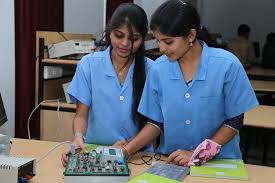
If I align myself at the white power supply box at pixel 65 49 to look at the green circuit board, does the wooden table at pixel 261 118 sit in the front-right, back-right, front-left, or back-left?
front-left

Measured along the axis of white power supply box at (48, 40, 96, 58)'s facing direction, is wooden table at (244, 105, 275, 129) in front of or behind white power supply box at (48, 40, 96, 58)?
in front

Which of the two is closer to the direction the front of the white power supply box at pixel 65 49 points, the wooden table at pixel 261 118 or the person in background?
the wooden table

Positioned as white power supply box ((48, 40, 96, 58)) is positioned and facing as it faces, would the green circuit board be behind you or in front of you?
in front

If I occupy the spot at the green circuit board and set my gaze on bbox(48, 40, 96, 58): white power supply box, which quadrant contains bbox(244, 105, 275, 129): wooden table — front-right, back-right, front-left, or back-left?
front-right

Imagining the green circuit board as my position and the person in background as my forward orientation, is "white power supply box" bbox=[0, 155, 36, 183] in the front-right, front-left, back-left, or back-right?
back-left

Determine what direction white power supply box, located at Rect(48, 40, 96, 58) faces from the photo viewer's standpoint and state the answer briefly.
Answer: facing the viewer and to the right of the viewer

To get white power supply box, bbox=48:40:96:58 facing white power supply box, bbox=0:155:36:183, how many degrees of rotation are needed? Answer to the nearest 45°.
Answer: approximately 45° to its right
